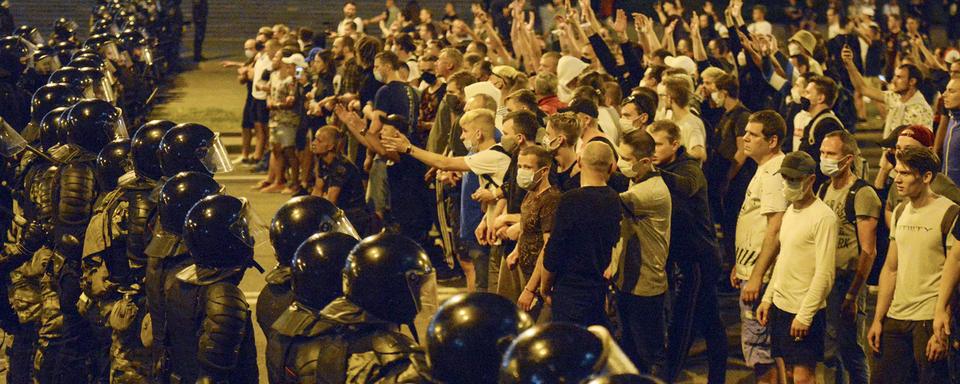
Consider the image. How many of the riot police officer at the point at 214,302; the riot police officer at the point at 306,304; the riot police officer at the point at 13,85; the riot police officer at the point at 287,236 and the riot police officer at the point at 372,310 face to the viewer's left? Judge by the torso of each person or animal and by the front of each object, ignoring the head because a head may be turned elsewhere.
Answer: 0

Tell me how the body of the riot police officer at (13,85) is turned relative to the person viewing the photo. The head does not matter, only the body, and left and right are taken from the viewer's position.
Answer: facing to the right of the viewer

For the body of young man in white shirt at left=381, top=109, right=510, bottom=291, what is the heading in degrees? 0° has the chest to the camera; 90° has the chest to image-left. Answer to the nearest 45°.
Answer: approximately 90°

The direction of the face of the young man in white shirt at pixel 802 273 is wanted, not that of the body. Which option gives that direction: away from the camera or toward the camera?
toward the camera

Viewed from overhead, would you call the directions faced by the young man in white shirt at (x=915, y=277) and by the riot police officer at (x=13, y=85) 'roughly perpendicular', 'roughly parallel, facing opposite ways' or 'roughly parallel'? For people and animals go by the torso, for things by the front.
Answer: roughly parallel, facing opposite ways

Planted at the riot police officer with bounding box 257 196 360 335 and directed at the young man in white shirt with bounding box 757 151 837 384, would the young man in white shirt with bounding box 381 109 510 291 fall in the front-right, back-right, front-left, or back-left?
front-left

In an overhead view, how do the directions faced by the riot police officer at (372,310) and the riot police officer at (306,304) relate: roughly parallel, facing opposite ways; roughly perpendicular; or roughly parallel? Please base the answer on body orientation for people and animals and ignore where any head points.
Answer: roughly parallel

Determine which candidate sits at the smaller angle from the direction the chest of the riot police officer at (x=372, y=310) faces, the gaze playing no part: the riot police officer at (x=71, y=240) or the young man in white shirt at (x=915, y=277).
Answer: the young man in white shirt

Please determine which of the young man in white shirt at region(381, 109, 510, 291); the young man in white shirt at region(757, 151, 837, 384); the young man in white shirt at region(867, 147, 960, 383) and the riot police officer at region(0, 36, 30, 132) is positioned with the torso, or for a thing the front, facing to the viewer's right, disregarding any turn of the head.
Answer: the riot police officer

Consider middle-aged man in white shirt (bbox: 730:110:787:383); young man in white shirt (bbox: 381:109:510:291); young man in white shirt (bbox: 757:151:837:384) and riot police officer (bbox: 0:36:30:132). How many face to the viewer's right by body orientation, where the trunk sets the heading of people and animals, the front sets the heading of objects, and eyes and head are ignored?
1

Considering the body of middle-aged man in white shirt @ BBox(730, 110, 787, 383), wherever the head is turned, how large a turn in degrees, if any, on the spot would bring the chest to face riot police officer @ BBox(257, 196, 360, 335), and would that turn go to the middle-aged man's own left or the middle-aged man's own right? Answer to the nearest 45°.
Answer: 0° — they already face them

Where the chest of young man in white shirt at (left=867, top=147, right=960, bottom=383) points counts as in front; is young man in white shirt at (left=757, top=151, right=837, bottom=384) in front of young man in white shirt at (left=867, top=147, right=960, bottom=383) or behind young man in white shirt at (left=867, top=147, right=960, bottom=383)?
in front

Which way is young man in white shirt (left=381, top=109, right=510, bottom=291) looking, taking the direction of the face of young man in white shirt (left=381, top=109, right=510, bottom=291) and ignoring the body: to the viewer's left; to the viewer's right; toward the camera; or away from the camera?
to the viewer's left
